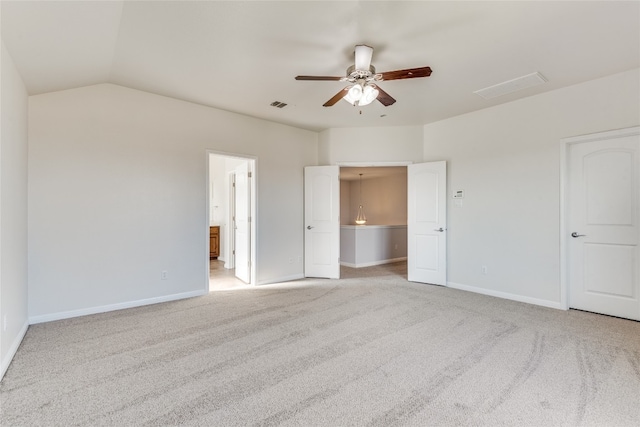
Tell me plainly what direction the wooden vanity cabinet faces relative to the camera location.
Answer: facing the viewer and to the right of the viewer

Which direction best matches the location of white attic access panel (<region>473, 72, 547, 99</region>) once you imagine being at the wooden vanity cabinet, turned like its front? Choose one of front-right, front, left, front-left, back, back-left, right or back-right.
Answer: front

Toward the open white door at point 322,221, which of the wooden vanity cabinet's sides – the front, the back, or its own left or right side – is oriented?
front

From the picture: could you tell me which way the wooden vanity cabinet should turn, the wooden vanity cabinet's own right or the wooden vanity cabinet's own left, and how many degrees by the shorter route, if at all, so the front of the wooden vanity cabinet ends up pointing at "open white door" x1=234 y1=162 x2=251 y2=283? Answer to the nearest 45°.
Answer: approximately 45° to the wooden vanity cabinet's own right

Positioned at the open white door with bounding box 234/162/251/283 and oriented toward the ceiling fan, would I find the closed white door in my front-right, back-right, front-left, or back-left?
front-left

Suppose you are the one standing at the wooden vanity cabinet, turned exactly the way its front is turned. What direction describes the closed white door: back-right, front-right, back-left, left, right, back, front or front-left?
front
